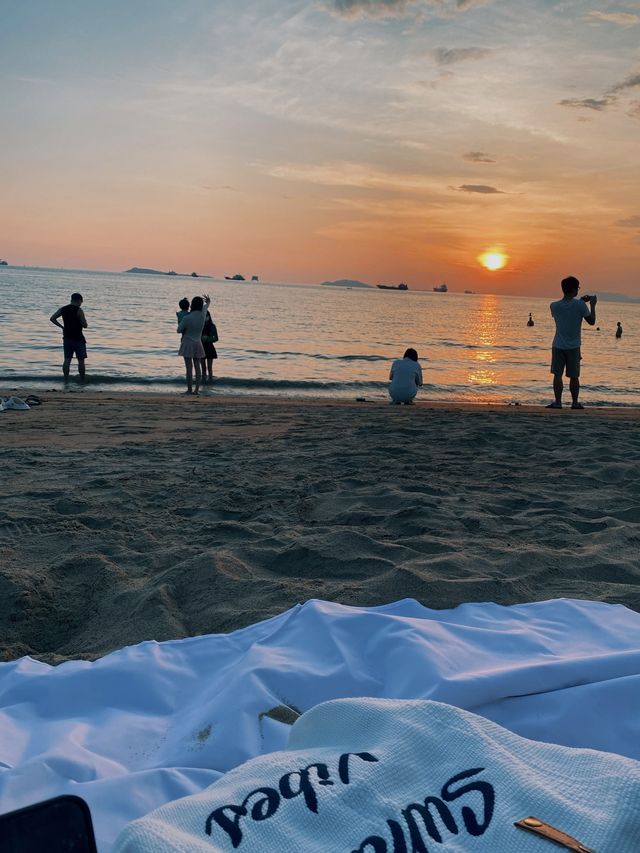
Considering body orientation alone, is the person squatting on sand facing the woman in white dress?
no

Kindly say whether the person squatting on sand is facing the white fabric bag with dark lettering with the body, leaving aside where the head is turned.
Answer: no

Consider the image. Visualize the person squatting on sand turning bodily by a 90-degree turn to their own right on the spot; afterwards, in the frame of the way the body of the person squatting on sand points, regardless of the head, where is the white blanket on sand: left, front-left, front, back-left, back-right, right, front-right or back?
right

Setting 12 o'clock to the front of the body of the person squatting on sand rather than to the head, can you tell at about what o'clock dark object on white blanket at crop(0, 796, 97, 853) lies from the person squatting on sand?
The dark object on white blanket is roughly at 6 o'clock from the person squatting on sand.

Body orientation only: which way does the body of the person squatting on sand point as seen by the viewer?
away from the camera

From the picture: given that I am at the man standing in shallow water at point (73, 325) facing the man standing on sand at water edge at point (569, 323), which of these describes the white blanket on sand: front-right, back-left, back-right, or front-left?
front-right
